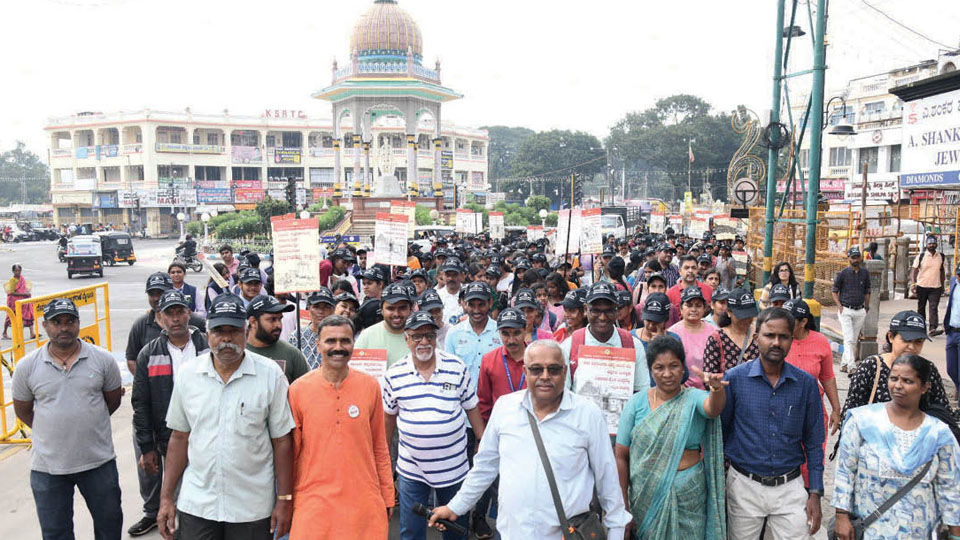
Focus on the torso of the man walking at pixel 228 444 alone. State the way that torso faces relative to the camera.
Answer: toward the camera

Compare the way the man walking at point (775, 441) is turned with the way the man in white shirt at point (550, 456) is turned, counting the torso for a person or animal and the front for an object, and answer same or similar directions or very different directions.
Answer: same or similar directions

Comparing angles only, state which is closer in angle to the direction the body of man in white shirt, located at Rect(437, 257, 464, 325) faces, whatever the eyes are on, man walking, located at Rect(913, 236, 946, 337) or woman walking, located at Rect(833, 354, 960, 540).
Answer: the woman walking

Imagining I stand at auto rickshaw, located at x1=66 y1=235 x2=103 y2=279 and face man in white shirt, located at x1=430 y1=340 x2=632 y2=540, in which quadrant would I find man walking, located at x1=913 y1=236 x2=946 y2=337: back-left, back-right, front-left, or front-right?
front-left

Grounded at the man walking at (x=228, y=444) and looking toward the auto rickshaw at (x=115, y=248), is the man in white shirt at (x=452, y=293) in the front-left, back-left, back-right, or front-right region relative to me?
front-right

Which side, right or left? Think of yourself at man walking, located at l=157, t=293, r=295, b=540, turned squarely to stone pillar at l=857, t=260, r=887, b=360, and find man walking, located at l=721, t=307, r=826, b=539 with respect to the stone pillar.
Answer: right

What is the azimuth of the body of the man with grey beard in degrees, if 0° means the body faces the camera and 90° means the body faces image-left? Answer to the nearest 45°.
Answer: approximately 0°

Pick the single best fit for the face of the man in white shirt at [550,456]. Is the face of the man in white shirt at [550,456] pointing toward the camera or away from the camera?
toward the camera

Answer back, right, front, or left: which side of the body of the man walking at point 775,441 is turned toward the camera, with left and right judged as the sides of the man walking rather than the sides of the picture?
front

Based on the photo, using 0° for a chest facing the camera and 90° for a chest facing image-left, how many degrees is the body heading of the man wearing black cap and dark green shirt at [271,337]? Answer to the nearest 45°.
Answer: approximately 315°

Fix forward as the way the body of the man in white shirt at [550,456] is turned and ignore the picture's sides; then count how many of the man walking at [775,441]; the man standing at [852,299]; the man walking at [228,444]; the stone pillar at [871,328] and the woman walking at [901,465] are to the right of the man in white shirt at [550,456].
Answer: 1

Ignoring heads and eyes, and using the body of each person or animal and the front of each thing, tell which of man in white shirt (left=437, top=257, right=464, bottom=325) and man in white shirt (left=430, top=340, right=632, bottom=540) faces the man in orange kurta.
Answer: man in white shirt (left=437, top=257, right=464, bottom=325)

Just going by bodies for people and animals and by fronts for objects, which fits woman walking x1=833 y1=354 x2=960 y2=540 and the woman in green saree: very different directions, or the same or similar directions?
same or similar directions

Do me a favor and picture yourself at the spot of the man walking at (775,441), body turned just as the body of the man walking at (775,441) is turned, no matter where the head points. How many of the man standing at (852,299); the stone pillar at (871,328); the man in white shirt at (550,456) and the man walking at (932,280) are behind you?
3

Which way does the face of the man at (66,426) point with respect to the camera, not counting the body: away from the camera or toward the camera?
toward the camera

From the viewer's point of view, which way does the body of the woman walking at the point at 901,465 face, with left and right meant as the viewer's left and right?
facing the viewer

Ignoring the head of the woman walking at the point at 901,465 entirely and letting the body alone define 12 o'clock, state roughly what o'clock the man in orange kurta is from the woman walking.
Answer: The man in orange kurta is roughly at 2 o'clock from the woman walking.
